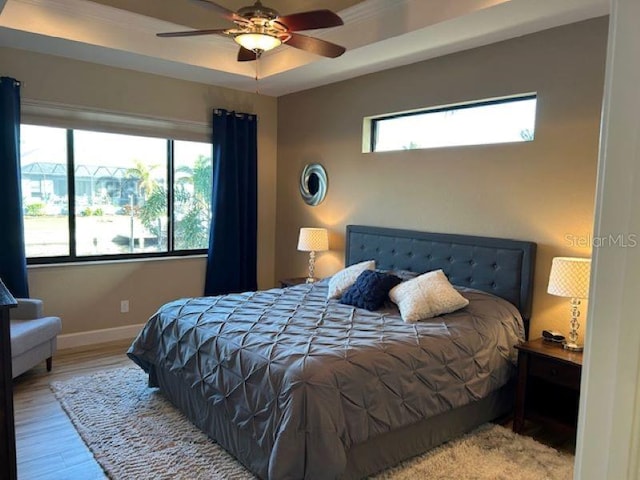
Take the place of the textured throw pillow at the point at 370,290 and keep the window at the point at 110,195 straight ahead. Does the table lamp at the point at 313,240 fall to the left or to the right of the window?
right

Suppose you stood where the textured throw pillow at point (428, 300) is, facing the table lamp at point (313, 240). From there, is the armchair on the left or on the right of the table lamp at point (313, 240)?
left

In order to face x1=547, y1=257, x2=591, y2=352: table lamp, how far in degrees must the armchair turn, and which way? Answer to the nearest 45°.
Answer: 0° — it already faces it

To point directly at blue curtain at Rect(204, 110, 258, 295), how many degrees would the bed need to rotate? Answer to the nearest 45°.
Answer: approximately 90° to its right

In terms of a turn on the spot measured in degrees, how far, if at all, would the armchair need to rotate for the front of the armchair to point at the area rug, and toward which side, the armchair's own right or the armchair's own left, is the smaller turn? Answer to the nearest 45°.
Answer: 0° — it already faces it

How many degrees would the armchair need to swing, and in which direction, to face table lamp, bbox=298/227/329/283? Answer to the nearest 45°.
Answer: approximately 45° to its left

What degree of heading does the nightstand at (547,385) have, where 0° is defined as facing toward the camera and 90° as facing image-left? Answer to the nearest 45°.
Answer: approximately 45°

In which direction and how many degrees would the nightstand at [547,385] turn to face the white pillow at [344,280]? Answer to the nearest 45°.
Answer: approximately 45° to its right

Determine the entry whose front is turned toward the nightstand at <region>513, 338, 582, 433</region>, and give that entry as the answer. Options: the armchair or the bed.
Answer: the armchair

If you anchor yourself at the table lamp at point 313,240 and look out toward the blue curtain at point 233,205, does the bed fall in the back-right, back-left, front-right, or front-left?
back-left

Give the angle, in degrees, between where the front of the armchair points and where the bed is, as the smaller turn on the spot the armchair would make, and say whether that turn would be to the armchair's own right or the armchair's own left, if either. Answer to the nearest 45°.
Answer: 0° — it already faces it
